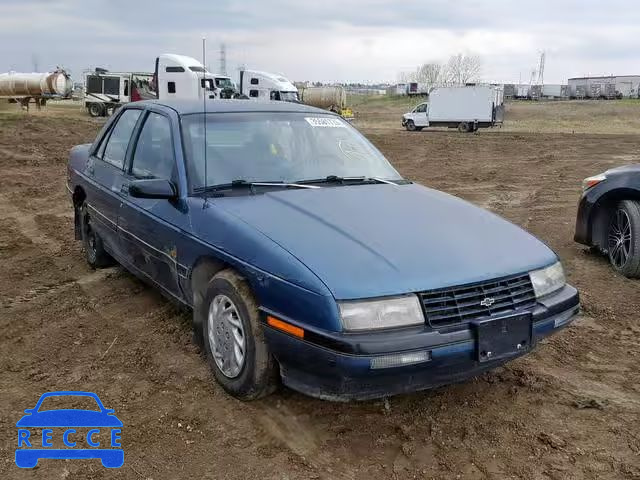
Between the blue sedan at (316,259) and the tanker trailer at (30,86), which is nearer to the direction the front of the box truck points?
the tanker trailer

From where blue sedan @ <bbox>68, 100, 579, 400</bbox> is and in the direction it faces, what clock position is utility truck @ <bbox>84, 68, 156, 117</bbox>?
The utility truck is roughly at 7 o'clock from the blue sedan.

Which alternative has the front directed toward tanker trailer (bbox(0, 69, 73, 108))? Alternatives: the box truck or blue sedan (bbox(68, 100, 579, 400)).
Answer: the box truck

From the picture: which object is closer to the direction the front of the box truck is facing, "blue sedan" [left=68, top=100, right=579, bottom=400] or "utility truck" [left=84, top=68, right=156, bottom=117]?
the utility truck

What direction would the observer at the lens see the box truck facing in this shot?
facing to the left of the viewer

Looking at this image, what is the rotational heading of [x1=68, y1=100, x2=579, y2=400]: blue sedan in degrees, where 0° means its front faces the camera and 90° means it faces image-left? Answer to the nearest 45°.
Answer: approximately 315°

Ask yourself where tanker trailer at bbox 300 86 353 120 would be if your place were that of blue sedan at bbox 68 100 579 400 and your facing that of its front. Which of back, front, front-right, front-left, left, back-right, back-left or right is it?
back-left

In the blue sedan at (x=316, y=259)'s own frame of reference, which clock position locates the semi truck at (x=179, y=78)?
The semi truck is roughly at 7 o'clock from the blue sedan.

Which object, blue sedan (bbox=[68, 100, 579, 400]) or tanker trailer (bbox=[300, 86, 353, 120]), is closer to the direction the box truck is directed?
the tanker trailer

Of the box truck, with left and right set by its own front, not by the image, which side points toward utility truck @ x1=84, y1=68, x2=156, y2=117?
front

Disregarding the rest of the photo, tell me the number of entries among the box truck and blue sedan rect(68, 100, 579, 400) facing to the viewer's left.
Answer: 1

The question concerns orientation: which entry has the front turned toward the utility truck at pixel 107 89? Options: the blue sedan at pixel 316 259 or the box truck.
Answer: the box truck

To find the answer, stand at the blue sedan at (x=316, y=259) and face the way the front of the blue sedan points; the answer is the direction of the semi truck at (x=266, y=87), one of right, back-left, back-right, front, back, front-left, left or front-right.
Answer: back-left

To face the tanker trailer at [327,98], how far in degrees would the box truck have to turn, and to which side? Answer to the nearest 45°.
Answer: approximately 45° to its right
